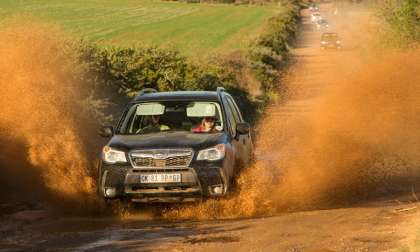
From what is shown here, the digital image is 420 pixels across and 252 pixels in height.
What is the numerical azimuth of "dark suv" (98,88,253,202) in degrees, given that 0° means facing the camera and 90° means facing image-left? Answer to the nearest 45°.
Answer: approximately 0°
